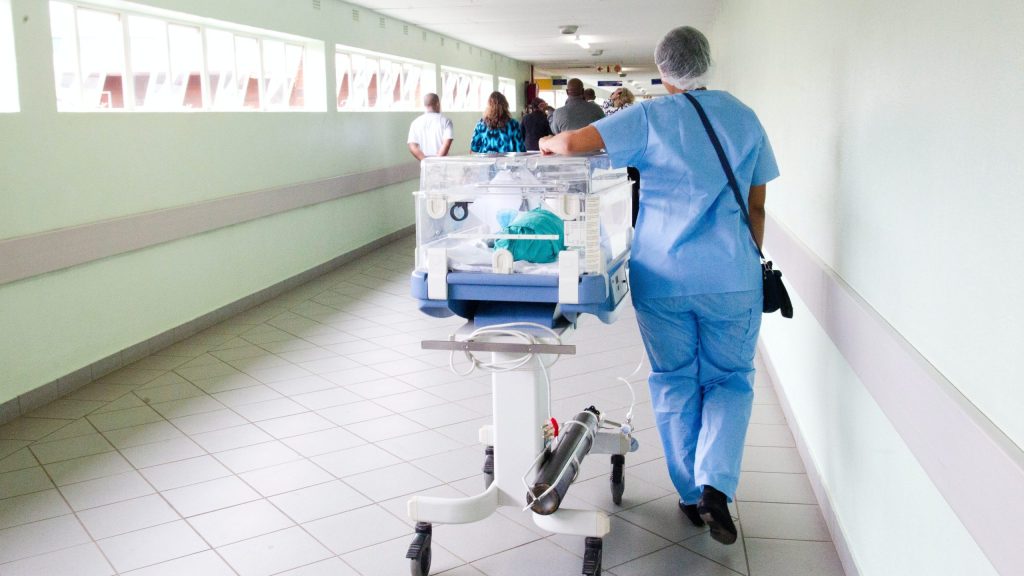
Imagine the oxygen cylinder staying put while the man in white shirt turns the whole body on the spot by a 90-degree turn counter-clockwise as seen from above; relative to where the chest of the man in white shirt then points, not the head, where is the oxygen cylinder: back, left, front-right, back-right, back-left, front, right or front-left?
left

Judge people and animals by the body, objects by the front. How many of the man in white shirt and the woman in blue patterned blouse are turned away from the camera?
2

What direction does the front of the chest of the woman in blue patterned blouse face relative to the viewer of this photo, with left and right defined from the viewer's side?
facing away from the viewer

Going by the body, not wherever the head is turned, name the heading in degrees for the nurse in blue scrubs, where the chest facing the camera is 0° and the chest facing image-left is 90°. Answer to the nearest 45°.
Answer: approximately 180°

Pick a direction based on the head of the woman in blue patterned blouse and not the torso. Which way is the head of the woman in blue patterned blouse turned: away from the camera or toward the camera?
away from the camera

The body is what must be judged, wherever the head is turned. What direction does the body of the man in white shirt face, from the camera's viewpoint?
away from the camera

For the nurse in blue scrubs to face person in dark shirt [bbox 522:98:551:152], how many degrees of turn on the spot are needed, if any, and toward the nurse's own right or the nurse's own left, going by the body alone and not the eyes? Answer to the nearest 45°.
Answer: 0° — they already face them

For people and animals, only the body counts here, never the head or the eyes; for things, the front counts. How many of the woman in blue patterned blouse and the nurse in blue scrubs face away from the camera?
2

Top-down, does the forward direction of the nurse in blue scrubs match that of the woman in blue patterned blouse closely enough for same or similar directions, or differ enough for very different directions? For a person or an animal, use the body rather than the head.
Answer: same or similar directions

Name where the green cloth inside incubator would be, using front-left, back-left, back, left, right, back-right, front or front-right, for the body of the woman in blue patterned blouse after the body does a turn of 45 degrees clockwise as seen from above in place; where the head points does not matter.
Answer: back-right

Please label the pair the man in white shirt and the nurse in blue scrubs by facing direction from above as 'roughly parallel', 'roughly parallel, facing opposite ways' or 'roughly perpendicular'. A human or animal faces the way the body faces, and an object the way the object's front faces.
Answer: roughly parallel

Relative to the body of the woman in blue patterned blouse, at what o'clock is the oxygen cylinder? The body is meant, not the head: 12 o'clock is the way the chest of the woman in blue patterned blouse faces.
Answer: The oxygen cylinder is roughly at 6 o'clock from the woman in blue patterned blouse.

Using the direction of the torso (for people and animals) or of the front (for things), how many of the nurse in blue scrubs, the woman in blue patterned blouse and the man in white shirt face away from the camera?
3
